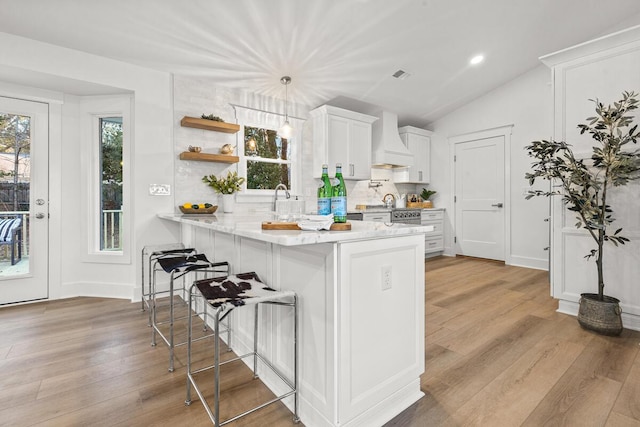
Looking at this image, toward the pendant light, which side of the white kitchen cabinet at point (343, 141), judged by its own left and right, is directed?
right

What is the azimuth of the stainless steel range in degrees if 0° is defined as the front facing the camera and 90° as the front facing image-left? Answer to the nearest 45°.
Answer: approximately 315°

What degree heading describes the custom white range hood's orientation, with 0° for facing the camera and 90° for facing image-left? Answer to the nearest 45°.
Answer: approximately 315°

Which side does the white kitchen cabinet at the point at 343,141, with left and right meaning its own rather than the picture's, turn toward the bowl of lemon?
right

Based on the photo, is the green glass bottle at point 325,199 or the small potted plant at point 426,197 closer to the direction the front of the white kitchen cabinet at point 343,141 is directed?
the green glass bottle

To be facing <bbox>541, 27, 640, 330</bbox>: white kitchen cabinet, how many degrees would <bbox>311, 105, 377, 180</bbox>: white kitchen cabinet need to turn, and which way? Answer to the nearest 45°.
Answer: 0° — it already faces it

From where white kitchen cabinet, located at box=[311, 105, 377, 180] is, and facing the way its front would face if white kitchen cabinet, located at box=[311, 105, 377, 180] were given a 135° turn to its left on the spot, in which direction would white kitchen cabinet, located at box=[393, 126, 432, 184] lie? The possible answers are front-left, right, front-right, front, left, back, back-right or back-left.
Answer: front-right
